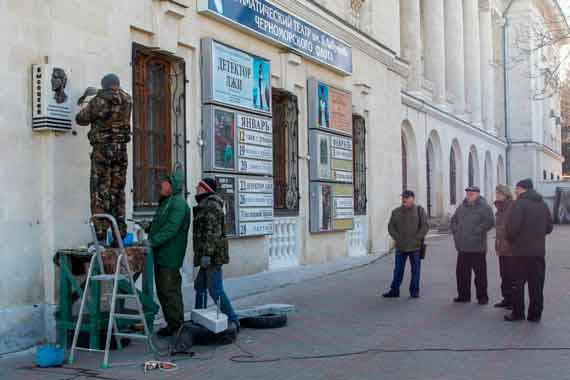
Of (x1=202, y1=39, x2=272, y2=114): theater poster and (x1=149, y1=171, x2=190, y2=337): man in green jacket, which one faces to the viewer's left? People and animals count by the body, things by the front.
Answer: the man in green jacket

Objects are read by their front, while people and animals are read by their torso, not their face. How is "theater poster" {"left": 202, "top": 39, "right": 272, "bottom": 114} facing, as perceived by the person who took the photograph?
facing the viewer and to the right of the viewer

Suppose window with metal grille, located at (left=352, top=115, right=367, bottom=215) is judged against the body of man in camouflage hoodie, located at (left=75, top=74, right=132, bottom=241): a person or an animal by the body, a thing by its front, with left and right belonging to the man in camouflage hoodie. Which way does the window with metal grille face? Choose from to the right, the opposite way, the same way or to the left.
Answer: the opposite way

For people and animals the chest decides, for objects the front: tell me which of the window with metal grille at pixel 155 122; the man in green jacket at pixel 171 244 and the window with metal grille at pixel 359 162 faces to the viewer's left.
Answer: the man in green jacket

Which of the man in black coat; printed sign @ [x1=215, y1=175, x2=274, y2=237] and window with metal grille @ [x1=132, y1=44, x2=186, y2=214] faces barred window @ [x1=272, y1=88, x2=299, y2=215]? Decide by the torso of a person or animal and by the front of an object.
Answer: the man in black coat

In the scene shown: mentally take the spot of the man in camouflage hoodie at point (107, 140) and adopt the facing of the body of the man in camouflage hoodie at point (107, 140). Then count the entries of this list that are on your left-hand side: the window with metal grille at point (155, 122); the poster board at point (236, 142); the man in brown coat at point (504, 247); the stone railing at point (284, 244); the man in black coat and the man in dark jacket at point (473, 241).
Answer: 0

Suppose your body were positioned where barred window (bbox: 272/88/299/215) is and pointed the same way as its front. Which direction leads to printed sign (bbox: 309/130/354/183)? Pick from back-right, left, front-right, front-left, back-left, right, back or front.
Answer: left

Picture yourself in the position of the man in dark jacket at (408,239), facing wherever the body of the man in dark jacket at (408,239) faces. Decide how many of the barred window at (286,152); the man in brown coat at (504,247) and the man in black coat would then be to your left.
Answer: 2

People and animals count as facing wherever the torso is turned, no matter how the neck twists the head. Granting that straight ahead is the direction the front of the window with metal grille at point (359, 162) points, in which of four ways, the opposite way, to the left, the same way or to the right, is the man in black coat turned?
the opposite way

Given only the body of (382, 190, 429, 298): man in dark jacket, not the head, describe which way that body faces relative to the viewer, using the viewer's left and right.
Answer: facing the viewer and to the left of the viewer

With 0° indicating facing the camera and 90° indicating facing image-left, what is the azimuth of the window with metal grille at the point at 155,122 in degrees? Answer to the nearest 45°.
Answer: approximately 315°

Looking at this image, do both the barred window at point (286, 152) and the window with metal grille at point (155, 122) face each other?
no

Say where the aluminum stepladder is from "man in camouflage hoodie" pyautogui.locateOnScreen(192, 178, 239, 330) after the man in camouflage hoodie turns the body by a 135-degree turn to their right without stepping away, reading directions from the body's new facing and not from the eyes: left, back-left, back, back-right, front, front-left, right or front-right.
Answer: back

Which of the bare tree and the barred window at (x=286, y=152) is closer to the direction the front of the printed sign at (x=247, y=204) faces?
the bare tree

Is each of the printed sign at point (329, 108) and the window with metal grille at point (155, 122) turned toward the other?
no

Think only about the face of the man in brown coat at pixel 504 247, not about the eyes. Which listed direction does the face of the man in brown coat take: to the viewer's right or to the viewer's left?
to the viewer's left

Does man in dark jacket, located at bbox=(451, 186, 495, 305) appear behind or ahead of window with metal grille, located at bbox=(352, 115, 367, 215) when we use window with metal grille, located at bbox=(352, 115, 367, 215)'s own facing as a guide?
ahead

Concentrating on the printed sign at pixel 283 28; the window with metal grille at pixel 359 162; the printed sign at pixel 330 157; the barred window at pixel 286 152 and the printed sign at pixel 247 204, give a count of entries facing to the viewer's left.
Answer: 0

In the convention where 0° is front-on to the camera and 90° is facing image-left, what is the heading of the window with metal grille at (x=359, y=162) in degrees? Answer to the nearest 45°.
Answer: approximately 315°

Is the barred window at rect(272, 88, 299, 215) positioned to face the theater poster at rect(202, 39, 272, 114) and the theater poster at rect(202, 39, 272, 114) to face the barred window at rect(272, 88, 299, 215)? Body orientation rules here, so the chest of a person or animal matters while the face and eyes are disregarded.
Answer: no
